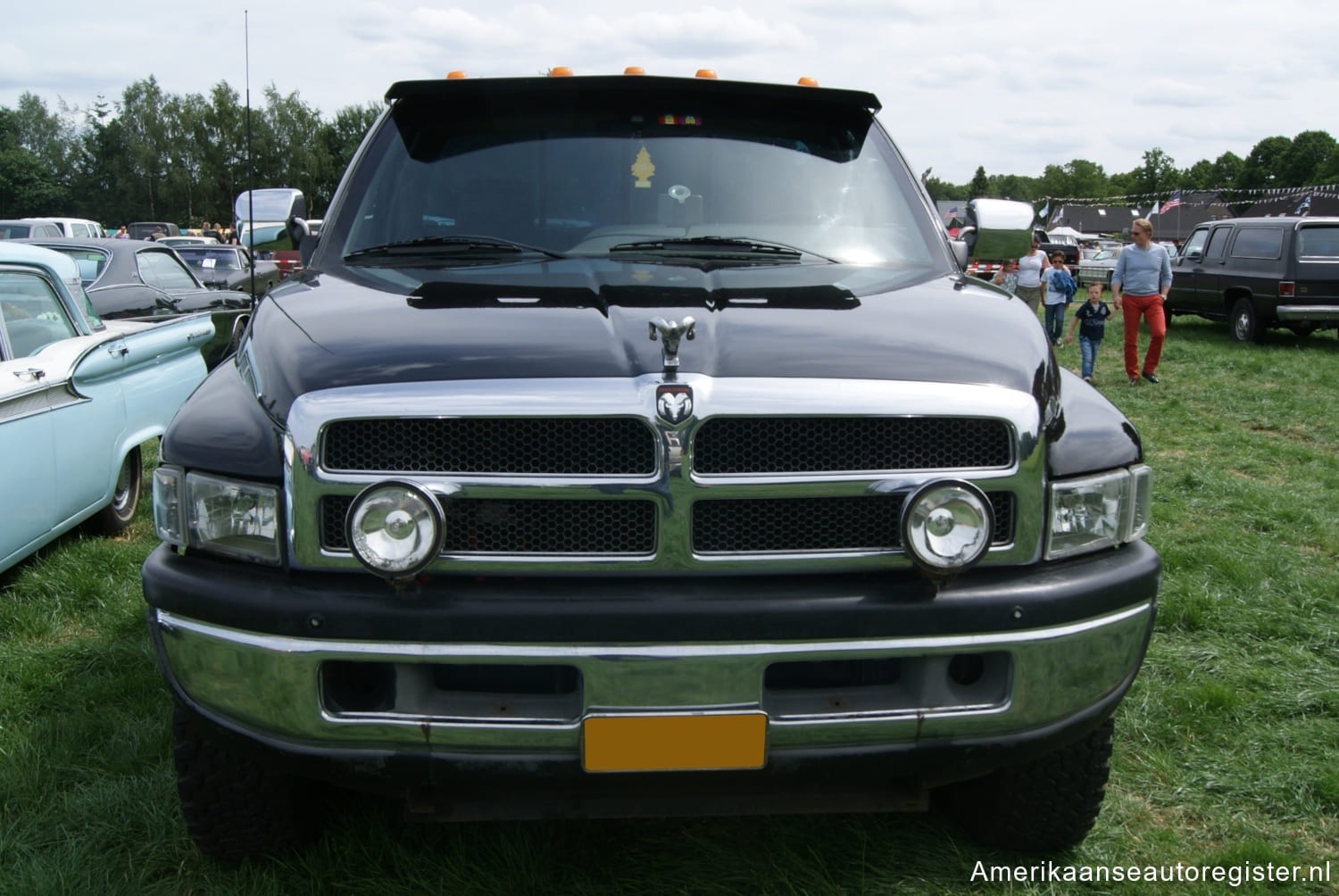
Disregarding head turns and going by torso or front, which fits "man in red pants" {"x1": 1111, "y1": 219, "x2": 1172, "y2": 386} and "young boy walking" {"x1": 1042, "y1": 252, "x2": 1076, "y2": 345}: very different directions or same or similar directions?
same or similar directions

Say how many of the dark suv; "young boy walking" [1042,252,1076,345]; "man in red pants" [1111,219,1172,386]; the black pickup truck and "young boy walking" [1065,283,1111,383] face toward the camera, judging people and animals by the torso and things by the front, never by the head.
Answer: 4

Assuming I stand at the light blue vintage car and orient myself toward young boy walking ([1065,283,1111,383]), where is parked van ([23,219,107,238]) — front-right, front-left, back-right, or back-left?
front-left

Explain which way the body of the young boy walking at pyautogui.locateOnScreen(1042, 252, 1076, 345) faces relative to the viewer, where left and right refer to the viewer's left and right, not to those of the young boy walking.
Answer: facing the viewer

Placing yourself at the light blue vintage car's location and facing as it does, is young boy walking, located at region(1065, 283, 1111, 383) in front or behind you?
behind

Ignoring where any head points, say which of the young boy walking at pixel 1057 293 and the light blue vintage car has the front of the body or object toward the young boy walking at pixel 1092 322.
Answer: the young boy walking at pixel 1057 293

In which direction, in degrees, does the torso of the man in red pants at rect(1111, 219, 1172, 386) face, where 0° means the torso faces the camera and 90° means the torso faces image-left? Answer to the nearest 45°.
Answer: approximately 0°

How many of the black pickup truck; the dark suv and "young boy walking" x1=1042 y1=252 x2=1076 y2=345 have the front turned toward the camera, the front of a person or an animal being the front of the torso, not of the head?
2

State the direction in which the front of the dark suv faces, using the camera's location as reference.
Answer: facing away from the viewer and to the left of the viewer

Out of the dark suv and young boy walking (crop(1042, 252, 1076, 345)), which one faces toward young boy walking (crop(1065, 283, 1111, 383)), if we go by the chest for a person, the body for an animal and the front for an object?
young boy walking (crop(1042, 252, 1076, 345))

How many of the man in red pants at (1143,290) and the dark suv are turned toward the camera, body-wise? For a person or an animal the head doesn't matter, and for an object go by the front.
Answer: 1

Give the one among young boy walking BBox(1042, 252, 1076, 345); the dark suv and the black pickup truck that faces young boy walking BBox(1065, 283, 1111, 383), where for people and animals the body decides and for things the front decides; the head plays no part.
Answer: young boy walking BBox(1042, 252, 1076, 345)

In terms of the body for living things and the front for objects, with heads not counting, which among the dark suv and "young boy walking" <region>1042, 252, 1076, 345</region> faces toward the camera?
the young boy walking

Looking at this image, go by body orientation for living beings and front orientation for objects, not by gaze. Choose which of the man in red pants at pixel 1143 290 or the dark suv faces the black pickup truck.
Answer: the man in red pants

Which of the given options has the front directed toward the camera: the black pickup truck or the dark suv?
the black pickup truck
